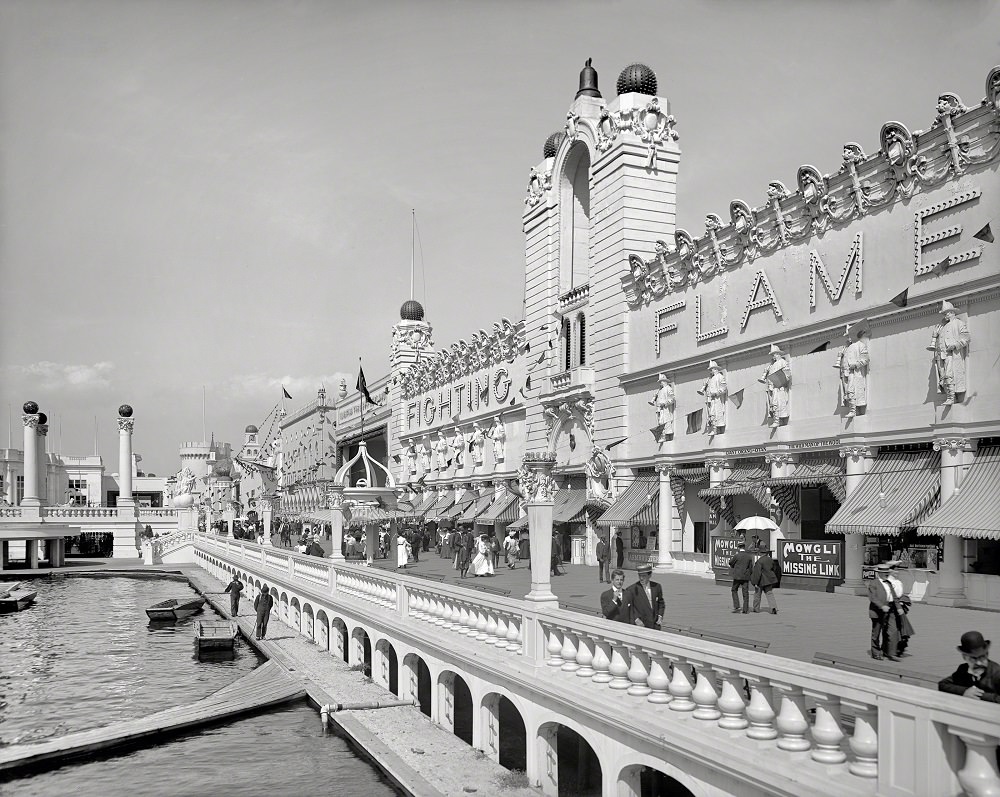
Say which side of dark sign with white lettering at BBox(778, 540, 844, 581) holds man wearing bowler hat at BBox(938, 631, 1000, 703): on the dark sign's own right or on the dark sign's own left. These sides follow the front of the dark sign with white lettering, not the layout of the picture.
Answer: on the dark sign's own left

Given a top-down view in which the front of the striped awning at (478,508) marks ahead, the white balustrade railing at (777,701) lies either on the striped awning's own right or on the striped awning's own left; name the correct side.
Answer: on the striped awning's own left

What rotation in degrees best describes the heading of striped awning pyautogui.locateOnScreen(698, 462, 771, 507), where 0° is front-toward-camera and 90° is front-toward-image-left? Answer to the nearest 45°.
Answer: approximately 45°

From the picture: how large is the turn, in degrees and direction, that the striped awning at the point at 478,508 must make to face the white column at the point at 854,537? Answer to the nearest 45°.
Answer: approximately 45° to its left

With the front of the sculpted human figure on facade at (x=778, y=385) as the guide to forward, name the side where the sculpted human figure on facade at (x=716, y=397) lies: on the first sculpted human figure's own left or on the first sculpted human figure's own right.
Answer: on the first sculpted human figure's own right
